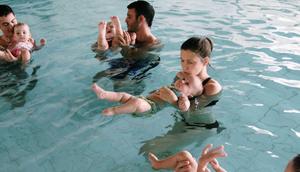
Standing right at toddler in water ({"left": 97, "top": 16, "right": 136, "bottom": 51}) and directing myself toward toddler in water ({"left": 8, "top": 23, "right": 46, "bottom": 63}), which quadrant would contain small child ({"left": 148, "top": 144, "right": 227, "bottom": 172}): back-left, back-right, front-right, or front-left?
back-left

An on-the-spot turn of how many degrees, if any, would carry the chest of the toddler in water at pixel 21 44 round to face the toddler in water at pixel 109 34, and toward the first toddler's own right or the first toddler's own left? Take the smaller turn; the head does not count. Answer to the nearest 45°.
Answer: approximately 45° to the first toddler's own left

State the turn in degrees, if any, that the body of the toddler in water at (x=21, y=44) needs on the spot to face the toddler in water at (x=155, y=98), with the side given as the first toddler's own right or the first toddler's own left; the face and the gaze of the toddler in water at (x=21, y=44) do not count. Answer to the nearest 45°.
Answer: approximately 45° to the first toddler's own left

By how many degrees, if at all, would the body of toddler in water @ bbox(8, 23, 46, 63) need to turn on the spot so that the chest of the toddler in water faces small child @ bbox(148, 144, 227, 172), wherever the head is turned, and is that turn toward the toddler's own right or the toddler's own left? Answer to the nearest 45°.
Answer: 0° — they already face them

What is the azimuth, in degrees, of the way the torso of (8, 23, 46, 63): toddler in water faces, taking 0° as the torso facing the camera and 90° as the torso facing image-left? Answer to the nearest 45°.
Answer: approximately 0°
